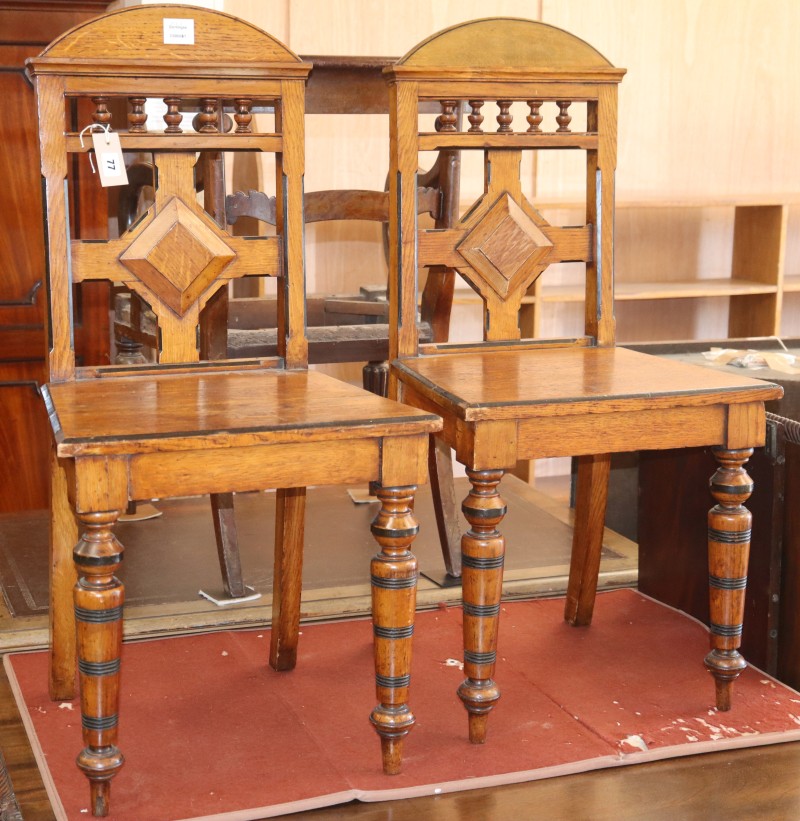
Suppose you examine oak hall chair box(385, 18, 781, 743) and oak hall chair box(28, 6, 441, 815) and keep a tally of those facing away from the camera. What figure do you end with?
0

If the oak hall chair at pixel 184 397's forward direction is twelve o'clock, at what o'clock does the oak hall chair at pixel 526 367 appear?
the oak hall chair at pixel 526 367 is roughly at 10 o'clock from the oak hall chair at pixel 184 397.

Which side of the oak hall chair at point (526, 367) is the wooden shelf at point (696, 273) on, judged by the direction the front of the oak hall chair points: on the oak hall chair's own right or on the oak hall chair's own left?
on the oak hall chair's own left

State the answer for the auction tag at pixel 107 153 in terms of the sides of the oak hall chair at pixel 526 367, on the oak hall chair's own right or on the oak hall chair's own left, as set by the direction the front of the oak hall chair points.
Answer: on the oak hall chair's own right

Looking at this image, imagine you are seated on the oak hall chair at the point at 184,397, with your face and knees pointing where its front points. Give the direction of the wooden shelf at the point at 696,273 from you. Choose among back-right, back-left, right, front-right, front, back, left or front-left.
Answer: left

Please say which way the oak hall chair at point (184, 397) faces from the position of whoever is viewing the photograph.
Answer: facing the viewer and to the right of the viewer

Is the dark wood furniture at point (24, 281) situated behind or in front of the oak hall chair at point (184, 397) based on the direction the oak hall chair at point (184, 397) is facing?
behind

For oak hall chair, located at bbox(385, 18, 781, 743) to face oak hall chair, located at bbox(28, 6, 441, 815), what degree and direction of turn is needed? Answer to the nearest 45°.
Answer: approximately 90° to its right

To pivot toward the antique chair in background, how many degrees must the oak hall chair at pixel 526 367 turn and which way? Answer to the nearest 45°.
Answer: approximately 180°
